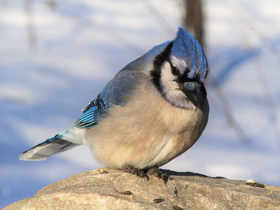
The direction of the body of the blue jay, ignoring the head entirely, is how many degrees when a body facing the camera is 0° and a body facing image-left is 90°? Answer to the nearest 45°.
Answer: approximately 315°
